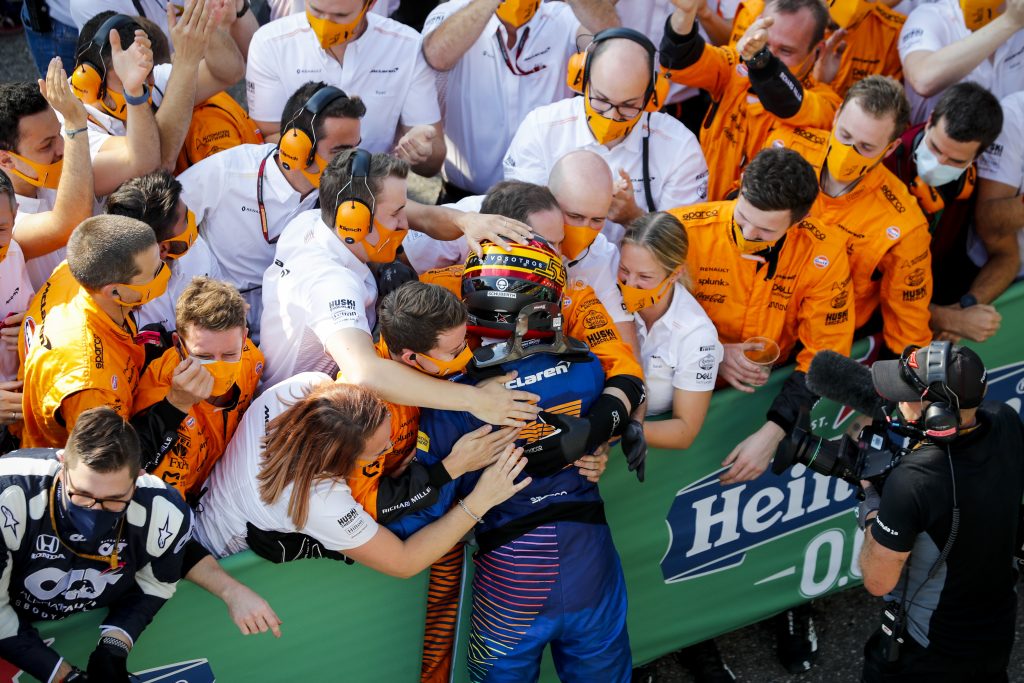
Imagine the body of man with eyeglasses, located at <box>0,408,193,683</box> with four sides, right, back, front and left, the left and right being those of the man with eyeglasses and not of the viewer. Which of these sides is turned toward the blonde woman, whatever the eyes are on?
left

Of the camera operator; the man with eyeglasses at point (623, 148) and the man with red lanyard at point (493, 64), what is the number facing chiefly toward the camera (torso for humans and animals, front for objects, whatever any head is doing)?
2

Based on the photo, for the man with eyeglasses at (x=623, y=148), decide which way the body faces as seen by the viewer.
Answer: toward the camera

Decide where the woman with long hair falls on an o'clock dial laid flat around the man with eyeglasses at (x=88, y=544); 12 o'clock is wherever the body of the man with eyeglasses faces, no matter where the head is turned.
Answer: The woman with long hair is roughly at 9 o'clock from the man with eyeglasses.

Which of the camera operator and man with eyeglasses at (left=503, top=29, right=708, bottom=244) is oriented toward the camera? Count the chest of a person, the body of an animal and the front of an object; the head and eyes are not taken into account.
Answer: the man with eyeglasses

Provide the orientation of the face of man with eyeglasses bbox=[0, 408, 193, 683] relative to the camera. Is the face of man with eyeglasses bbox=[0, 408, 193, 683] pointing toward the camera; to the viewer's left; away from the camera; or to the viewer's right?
toward the camera

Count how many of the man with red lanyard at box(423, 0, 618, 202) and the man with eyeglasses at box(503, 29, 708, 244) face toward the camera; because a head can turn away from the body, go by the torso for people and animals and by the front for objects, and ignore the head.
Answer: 2

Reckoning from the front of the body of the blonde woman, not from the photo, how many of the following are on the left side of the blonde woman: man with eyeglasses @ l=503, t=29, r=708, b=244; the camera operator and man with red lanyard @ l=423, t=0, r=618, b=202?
1

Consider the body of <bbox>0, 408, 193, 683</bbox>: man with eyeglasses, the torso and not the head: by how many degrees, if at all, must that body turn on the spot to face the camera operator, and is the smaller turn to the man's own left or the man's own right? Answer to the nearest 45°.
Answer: approximately 90° to the man's own left

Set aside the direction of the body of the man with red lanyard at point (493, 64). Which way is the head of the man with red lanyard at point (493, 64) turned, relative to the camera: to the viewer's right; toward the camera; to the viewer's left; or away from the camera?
toward the camera

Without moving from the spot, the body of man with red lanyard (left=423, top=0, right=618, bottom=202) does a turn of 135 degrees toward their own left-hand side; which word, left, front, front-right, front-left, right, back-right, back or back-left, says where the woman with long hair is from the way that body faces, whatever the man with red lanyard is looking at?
back-right

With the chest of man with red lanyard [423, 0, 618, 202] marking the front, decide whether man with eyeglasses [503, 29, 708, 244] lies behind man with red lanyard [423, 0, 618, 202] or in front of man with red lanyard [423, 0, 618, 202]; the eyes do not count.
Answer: in front

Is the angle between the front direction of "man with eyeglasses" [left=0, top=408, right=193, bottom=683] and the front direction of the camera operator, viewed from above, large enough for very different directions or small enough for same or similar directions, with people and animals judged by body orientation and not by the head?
very different directions

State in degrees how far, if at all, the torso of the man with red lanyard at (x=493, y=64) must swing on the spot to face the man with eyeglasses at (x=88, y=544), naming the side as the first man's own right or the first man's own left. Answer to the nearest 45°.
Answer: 0° — they already face them
